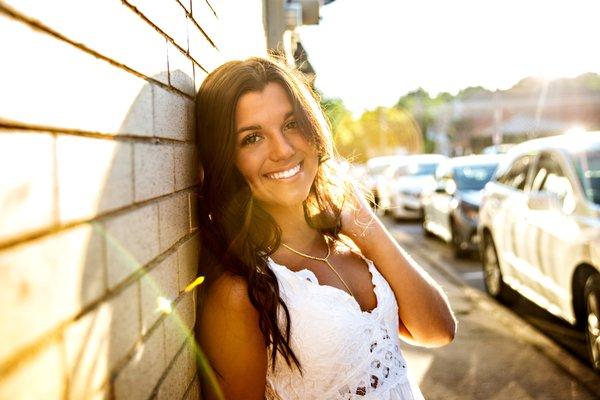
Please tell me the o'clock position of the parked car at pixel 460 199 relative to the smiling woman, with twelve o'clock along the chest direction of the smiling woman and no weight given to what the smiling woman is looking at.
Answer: The parked car is roughly at 8 o'clock from the smiling woman.

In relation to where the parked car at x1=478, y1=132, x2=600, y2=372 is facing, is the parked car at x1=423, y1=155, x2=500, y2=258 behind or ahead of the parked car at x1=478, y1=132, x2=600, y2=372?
behind

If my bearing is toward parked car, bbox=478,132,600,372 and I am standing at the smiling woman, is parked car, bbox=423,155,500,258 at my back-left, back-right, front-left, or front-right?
front-left

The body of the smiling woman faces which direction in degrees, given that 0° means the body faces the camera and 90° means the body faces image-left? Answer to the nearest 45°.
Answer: approximately 315°

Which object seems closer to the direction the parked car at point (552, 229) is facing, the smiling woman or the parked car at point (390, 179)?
the smiling woman

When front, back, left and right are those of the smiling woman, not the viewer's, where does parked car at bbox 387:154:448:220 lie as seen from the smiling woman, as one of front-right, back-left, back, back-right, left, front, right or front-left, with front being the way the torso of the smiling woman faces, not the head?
back-left

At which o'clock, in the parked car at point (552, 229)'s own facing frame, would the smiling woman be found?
The smiling woman is roughly at 2 o'clock from the parked car.

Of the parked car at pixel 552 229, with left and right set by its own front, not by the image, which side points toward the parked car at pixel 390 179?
back
